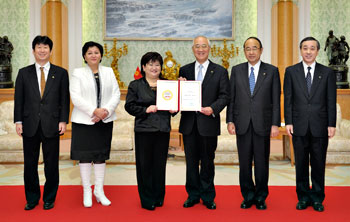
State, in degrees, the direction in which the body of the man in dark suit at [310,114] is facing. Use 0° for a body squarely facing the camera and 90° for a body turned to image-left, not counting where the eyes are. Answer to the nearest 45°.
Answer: approximately 0°

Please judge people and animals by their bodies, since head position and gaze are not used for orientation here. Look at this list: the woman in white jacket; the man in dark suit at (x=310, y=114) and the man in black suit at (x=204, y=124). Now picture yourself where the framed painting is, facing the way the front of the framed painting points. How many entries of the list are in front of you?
3

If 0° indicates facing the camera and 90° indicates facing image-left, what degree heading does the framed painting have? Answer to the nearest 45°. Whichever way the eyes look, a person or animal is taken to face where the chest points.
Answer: approximately 0°

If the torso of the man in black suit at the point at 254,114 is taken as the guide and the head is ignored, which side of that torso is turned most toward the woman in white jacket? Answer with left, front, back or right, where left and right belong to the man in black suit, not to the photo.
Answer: right

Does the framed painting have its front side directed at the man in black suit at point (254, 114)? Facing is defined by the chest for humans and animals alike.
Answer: yes

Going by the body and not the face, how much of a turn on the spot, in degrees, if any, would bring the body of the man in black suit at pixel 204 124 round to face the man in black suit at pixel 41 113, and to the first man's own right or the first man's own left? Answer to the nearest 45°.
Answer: approximately 90° to the first man's own right
